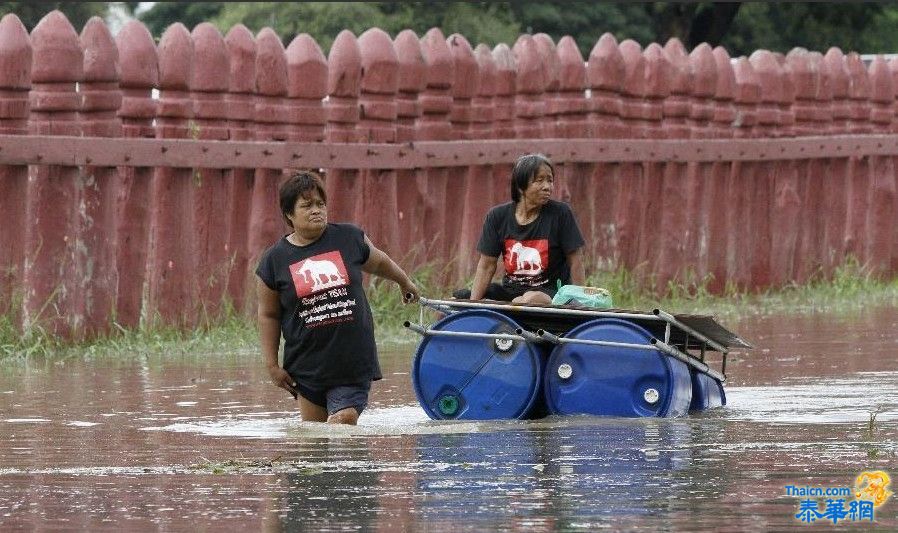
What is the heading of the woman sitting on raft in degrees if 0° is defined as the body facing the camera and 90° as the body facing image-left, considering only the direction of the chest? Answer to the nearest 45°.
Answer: approximately 0°

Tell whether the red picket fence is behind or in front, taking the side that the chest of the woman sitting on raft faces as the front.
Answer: behind
